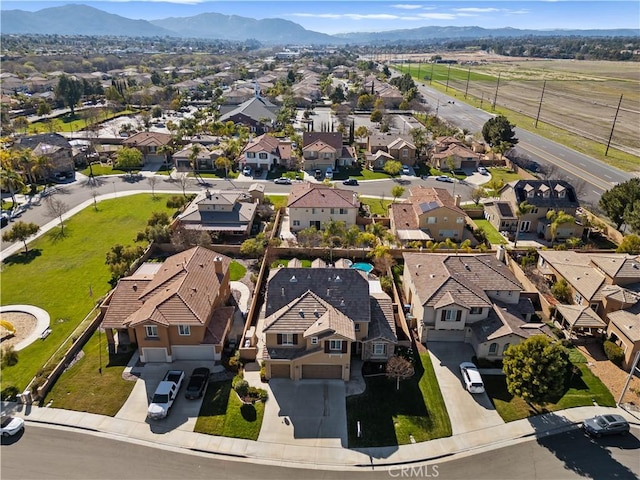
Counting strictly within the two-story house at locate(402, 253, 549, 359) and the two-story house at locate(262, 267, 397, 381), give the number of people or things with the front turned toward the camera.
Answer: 2

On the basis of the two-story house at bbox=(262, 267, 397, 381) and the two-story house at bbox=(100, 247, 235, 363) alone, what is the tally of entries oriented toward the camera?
2

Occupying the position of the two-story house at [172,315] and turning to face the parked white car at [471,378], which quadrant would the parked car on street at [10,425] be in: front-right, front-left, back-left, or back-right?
back-right

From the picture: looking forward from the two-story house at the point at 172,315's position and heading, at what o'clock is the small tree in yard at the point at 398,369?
The small tree in yard is roughly at 10 o'clock from the two-story house.

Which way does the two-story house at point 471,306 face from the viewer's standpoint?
toward the camera

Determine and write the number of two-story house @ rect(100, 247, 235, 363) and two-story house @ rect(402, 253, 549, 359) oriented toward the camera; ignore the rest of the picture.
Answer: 2

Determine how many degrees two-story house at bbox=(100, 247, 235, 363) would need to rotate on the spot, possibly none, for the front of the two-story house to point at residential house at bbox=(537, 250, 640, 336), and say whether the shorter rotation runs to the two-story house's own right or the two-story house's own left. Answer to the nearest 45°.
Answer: approximately 90° to the two-story house's own left

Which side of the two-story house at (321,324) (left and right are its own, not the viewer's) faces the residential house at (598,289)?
left

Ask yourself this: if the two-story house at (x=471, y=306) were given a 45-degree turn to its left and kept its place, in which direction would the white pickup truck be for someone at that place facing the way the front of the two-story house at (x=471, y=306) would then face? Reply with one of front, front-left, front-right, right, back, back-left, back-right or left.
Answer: right

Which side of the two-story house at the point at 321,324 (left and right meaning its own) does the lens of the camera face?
front

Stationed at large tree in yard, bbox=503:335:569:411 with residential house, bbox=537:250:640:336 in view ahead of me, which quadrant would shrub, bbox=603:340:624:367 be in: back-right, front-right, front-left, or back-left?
front-right

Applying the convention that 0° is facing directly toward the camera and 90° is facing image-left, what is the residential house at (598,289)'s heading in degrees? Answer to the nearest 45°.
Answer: approximately 45°

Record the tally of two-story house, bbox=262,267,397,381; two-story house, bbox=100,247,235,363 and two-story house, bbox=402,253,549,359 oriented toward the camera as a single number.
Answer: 3
